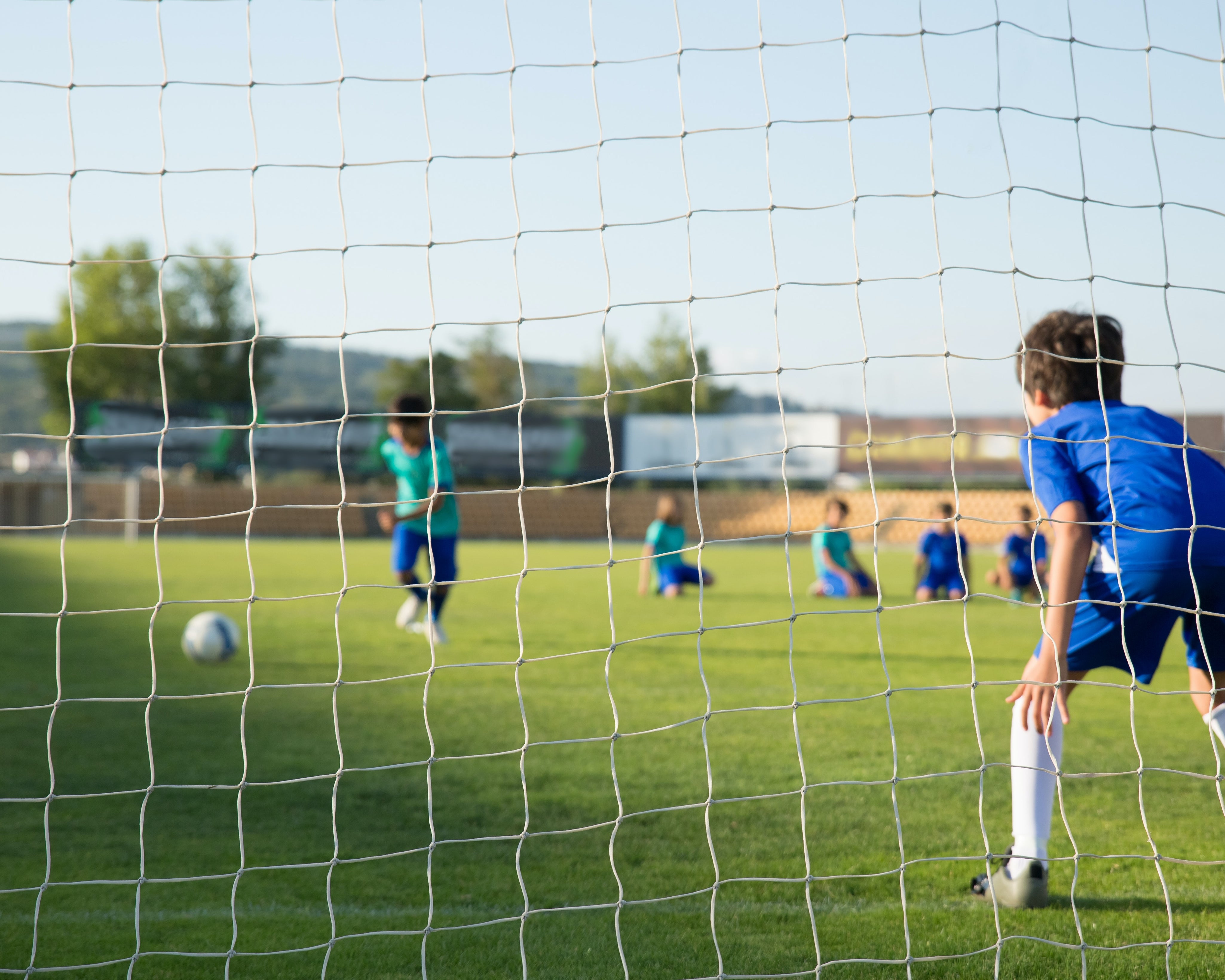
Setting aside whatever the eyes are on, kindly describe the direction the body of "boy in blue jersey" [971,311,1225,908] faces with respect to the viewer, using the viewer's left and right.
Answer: facing away from the viewer and to the left of the viewer

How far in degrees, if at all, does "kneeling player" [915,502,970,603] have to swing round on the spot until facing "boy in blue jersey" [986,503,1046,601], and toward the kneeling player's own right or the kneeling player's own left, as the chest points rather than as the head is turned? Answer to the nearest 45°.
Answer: approximately 135° to the kneeling player's own left

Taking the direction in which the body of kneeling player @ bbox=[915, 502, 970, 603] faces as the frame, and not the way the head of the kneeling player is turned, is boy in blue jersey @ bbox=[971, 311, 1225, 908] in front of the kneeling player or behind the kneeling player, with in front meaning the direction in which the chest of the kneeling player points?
in front

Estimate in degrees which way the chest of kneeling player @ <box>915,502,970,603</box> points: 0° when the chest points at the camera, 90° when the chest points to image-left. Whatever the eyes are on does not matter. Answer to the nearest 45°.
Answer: approximately 0°

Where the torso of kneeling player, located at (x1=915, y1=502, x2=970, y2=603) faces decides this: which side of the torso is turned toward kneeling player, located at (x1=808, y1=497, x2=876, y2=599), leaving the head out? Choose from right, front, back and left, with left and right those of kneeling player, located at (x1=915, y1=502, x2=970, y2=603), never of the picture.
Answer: right

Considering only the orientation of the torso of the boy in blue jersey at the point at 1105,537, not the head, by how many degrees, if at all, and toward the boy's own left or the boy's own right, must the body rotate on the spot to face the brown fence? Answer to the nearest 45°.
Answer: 0° — they already face it

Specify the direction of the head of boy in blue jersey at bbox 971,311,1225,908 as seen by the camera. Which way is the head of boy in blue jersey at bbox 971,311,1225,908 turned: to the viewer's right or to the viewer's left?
to the viewer's left

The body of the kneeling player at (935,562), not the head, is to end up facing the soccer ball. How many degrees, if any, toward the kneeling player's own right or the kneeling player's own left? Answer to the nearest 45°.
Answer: approximately 45° to the kneeling player's own right

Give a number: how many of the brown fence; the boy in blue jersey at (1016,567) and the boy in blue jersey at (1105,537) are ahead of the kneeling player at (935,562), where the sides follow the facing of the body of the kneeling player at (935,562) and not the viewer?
1

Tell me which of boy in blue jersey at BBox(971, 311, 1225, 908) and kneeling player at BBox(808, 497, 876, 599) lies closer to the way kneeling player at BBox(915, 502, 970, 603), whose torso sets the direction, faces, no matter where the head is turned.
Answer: the boy in blue jersey
